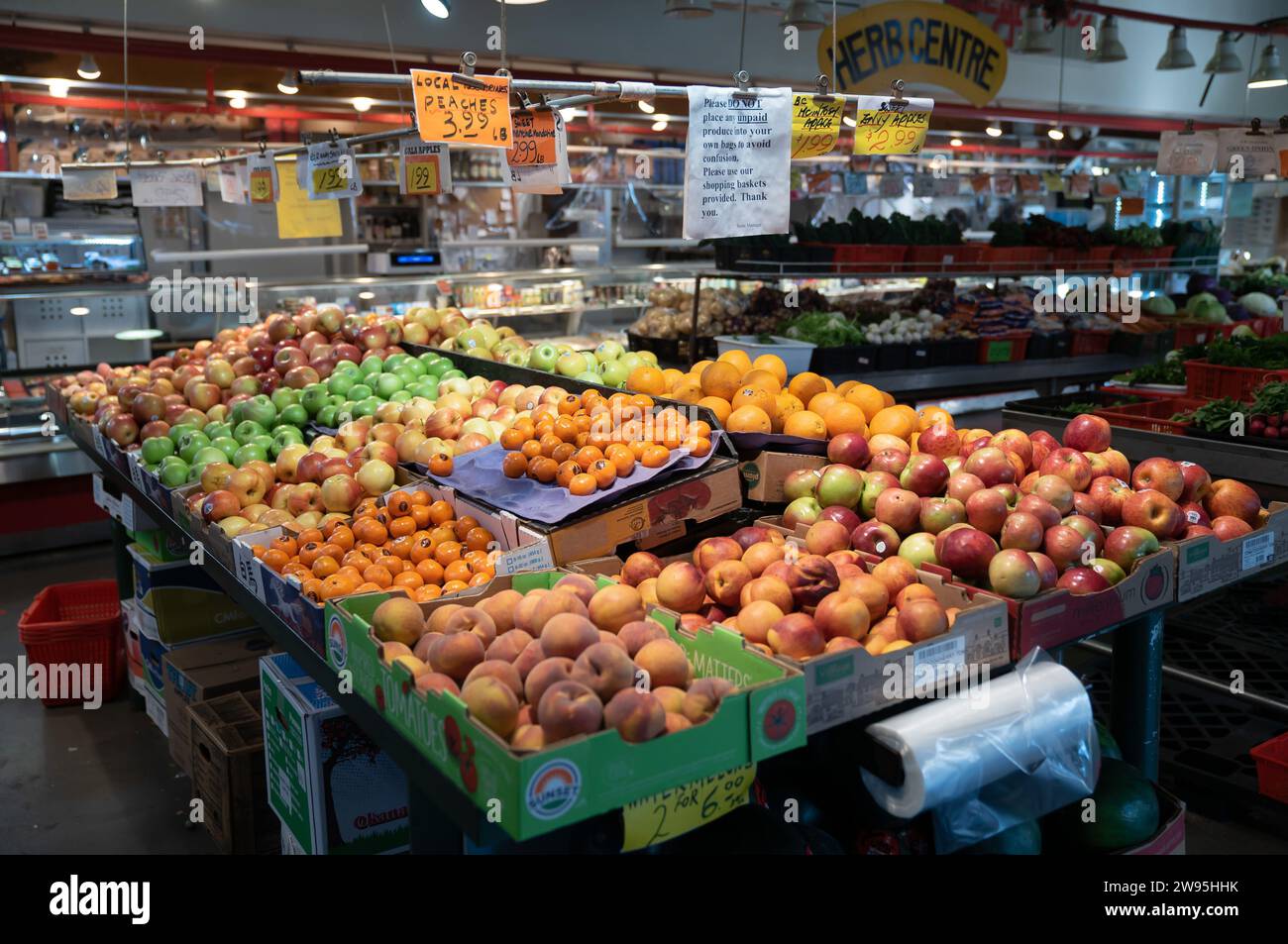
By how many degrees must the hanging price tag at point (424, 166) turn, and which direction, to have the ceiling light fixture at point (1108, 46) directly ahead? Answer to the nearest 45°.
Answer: approximately 135° to its left

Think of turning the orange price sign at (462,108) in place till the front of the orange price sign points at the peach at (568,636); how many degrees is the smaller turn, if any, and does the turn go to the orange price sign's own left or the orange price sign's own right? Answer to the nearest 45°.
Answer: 0° — it already faces it

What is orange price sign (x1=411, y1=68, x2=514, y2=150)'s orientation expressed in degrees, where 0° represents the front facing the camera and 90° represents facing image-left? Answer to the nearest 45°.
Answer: approximately 0°

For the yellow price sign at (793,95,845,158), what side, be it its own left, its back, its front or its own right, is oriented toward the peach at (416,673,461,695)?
front

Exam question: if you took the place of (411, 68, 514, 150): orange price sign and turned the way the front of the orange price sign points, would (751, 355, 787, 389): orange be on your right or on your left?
on your left

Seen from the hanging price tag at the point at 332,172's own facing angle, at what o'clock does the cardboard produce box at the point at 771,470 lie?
The cardboard produce box is roughly at 11 o'clock from the hanging price tag.

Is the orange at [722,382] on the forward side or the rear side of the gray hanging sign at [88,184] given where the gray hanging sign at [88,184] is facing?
on the forward side
